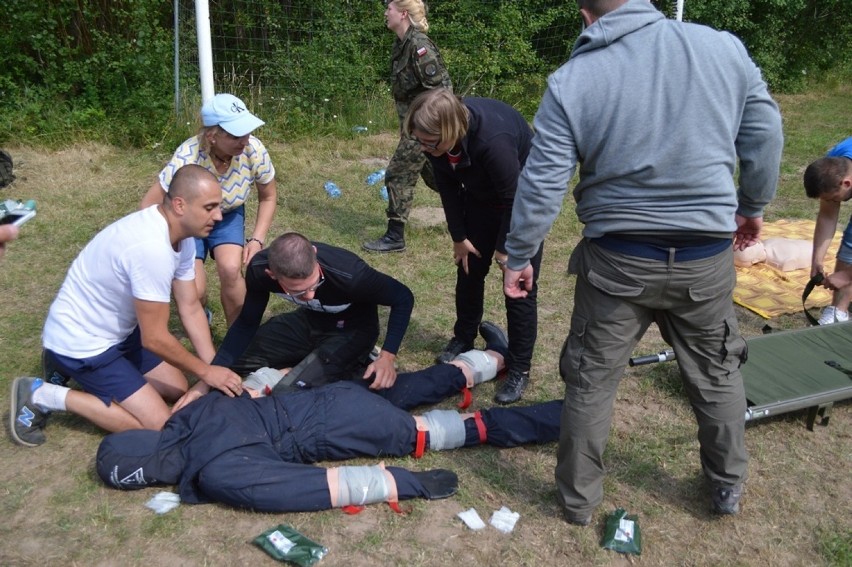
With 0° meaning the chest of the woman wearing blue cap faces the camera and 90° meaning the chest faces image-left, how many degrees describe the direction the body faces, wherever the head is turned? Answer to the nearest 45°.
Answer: approximately 315°

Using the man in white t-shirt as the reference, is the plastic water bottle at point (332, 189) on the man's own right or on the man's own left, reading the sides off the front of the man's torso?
on the man's own left

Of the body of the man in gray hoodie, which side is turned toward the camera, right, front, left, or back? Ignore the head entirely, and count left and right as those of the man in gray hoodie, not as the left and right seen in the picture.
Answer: back

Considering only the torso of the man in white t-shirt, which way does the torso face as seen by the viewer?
to the viewer's right

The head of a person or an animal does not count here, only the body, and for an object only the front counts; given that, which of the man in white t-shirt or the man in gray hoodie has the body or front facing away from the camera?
the man in gray hoodie

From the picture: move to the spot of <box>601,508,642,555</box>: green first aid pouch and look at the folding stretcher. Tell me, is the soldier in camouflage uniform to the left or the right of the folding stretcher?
left

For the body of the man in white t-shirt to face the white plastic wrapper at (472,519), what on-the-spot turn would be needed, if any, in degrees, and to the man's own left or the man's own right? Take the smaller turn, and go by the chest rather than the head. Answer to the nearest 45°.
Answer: approximately 45° to the man's own right

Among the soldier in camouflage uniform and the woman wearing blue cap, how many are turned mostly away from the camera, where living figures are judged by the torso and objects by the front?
0
